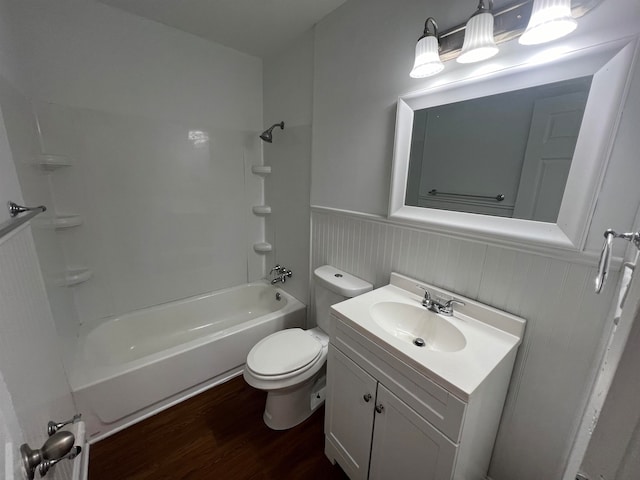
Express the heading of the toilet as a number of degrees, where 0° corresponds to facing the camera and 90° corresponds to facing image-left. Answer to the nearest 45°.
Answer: approximately 45°

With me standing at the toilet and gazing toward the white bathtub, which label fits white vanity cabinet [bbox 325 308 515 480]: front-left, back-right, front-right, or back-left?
back-left

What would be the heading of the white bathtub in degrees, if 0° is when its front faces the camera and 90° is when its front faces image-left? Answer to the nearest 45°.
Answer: approximately 315°

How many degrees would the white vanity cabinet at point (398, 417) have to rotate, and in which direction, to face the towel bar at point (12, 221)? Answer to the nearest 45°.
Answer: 0° — it already faces it

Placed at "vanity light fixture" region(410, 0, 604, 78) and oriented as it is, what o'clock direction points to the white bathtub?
The white bathtub is roughly at 1 o'clock from the vanity light fixture.

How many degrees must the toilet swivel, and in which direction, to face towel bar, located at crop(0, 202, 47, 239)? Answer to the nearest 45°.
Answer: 0° — it already faces it

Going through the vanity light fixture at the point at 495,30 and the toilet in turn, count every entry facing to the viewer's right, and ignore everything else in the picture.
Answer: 0

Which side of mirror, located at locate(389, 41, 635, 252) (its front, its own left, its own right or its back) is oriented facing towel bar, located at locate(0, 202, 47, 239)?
front

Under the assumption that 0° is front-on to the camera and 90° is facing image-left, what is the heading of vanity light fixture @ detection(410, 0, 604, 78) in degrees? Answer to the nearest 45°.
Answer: approximately 45°

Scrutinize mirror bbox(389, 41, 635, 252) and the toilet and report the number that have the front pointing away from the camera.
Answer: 0

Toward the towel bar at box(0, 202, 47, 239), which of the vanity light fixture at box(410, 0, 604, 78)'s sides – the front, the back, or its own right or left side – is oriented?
front
